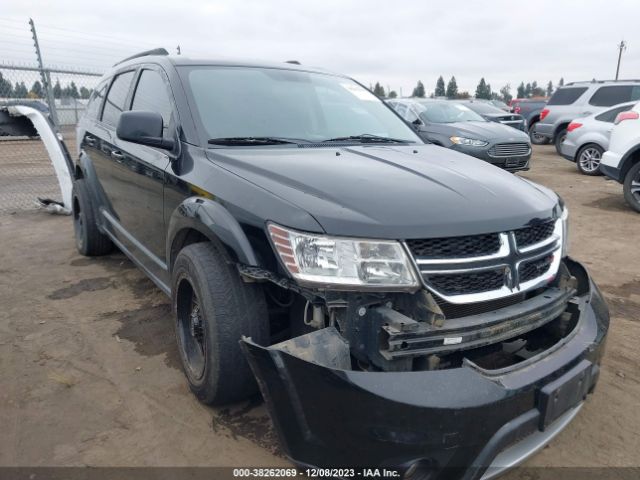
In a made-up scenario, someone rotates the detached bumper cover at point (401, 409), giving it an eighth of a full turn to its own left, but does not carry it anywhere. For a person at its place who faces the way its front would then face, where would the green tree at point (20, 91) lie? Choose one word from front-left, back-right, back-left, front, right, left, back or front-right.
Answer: back-left

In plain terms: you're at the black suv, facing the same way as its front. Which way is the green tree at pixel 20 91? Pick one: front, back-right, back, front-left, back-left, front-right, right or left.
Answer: back

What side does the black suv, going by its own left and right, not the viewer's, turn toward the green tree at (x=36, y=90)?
back

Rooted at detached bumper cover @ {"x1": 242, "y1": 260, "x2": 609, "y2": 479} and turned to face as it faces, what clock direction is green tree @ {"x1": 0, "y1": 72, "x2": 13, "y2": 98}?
The green tree is roughly at 6 o'clock from the detached bumper cover.

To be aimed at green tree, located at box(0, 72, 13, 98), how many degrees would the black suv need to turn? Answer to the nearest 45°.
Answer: approximately 180°

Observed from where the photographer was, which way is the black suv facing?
facing the viewer and to the right of the viewer

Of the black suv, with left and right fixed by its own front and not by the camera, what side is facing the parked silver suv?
left

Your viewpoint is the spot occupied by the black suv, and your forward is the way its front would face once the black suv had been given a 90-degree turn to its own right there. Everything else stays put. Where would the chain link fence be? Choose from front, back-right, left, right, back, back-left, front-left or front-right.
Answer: right

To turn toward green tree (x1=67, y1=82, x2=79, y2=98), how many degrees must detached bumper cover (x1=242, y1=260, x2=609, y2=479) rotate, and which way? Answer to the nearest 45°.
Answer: approximately 180°

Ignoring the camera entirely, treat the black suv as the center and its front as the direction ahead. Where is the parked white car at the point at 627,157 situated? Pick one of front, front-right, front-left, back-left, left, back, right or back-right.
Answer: left

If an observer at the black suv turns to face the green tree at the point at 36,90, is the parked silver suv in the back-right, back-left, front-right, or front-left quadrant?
front-right

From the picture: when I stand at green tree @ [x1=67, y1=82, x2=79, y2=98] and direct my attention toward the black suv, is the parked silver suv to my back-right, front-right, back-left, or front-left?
front-left

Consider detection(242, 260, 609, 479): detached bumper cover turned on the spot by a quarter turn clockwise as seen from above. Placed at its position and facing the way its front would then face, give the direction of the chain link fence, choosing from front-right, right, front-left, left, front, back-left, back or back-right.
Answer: right
